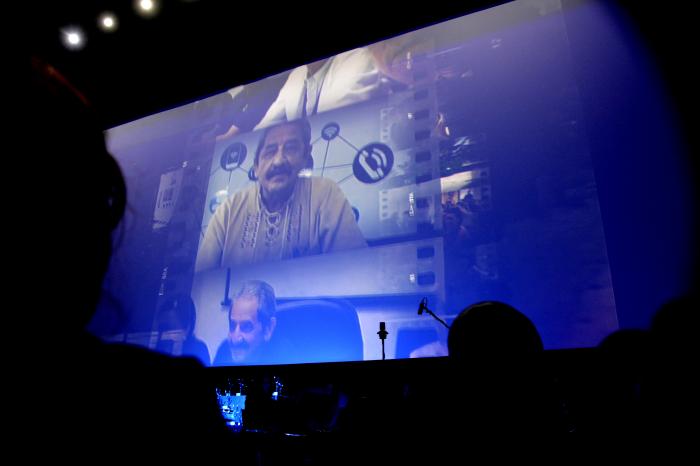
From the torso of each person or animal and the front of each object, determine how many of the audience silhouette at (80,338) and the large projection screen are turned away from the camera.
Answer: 1

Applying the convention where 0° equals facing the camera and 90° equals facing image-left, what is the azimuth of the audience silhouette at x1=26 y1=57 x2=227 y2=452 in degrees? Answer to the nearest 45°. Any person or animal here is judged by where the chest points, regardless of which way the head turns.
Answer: approximately 180°

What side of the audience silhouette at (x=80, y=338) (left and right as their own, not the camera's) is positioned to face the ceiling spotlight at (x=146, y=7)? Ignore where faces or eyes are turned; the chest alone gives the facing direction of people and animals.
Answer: front

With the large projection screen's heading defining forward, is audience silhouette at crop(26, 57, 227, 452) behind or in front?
in front

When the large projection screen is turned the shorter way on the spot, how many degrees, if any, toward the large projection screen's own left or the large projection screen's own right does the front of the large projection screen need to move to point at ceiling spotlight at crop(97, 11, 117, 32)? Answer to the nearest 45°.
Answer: approximately 45° to the large projection screen's own right

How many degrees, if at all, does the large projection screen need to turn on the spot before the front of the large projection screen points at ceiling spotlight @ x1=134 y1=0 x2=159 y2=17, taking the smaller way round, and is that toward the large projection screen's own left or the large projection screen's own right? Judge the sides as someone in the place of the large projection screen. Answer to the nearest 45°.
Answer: approximately 45° to the large projection screen's own right

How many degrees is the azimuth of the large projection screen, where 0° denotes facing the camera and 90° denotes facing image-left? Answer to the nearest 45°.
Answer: approximately 45°
